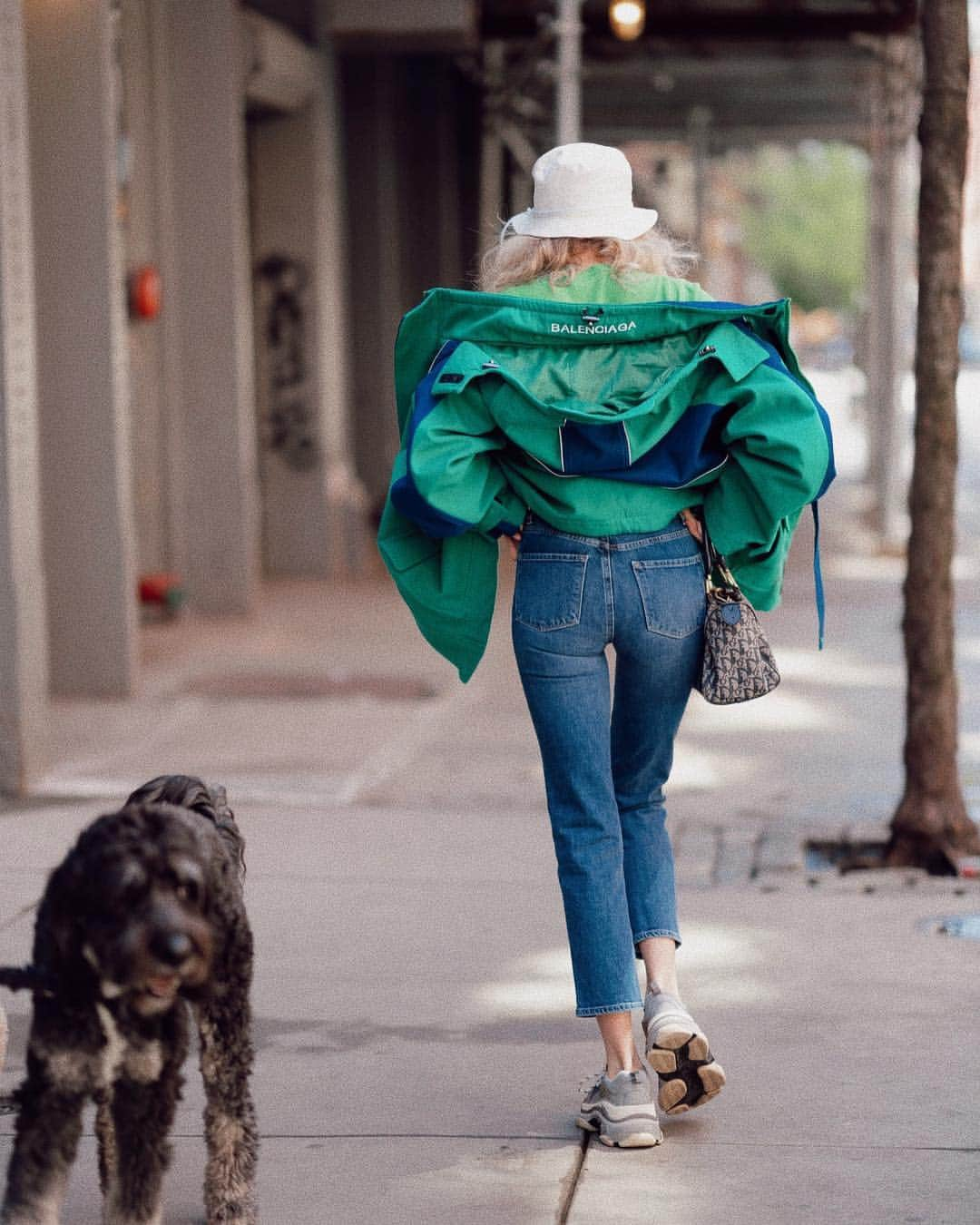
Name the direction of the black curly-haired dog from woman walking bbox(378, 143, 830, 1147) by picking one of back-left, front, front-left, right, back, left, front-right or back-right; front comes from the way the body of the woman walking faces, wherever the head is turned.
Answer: back-left

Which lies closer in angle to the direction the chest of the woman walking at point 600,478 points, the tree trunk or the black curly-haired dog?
the tree trunk

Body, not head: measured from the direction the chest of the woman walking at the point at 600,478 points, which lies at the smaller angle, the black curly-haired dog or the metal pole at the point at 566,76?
the metal pole

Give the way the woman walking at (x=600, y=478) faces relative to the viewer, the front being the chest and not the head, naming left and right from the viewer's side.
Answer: facing away from the viewer

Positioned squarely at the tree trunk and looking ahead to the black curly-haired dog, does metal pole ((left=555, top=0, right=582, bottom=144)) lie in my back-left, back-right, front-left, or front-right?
back-right

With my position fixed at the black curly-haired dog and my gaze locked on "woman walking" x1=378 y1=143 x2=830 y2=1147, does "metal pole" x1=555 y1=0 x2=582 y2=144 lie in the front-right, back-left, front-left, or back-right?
front-left

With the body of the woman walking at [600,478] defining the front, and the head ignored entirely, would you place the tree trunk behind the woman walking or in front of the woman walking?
in front

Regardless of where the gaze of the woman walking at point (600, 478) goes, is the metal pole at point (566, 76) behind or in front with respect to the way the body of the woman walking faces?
in front
